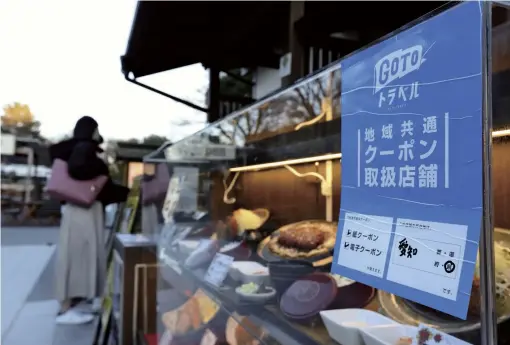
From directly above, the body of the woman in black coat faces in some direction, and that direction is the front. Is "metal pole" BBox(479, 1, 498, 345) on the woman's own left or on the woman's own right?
on the woman's own right

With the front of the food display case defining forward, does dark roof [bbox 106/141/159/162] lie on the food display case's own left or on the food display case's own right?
on the food display case's own right

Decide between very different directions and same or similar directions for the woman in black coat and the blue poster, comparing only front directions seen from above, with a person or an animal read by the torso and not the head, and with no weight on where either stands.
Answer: very different directions

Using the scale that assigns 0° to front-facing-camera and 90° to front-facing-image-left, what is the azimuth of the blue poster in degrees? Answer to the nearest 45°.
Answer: approximately 45°

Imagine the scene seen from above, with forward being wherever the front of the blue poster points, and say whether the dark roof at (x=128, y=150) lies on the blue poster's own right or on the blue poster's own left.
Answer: on the blue poster's own right

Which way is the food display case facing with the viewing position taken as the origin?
facing the viewer and to the left of the viewer
